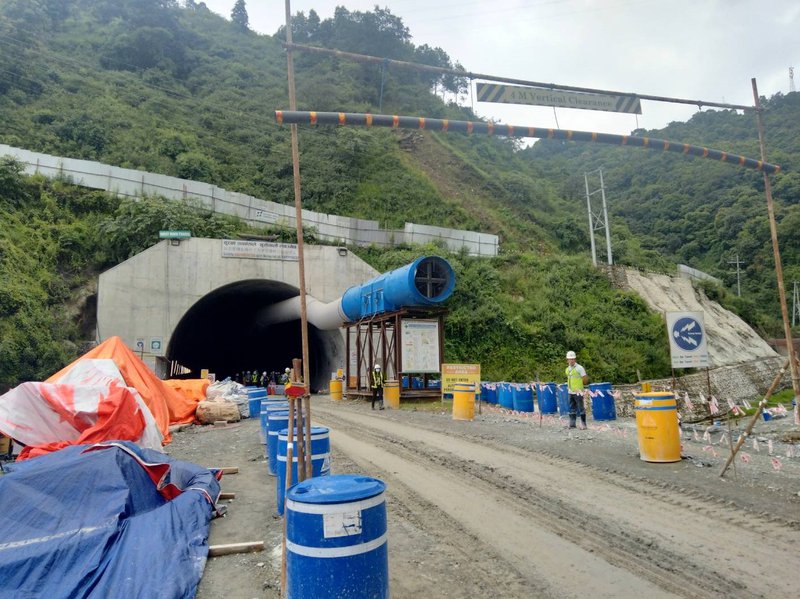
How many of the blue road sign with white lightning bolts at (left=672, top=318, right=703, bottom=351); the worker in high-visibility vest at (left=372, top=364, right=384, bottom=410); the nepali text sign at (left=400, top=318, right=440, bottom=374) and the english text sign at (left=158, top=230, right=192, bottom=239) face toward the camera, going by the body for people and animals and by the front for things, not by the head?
4

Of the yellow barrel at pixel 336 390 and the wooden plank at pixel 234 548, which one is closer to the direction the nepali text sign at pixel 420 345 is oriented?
the wooden plank

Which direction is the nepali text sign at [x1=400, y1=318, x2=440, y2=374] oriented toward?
toward the camera

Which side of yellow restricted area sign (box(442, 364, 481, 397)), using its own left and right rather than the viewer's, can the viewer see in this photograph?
front

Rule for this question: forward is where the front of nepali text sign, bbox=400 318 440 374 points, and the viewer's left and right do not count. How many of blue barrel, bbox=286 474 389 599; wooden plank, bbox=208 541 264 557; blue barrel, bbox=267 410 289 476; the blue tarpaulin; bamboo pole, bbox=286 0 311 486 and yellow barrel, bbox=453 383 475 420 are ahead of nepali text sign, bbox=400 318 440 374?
6

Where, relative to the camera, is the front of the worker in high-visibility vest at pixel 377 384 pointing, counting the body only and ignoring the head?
toward the camera

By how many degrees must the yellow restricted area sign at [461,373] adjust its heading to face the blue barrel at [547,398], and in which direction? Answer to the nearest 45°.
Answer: approximately 45° to its left

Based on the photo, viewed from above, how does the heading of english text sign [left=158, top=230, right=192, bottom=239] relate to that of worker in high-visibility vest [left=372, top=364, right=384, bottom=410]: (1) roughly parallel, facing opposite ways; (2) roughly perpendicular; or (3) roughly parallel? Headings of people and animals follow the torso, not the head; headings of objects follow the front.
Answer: roughly parallel

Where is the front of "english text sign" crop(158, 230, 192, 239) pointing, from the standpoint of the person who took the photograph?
facing the viewer

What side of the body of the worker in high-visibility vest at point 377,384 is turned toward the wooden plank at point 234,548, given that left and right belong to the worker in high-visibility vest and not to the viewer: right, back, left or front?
front
